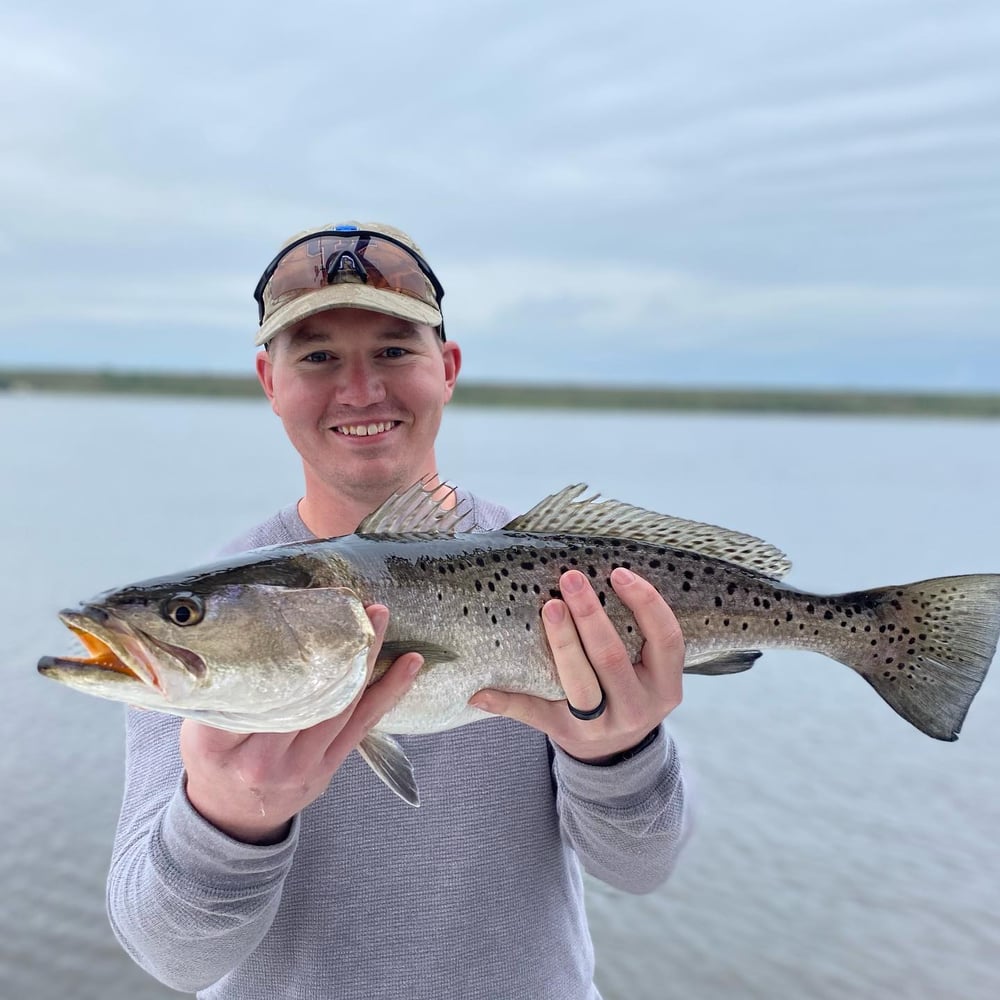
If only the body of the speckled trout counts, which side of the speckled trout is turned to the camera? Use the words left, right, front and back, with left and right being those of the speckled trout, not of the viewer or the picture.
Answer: left

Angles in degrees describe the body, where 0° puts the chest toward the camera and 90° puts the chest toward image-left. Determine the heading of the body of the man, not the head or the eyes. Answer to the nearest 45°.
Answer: approximately 0°
